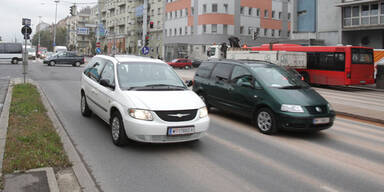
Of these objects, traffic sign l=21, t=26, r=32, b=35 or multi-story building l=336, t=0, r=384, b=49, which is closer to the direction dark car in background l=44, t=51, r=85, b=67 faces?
the traffic sign

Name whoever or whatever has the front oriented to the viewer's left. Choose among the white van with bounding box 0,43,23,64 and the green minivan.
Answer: the white van

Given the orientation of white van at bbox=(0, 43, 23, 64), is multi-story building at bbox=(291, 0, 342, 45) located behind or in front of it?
behind

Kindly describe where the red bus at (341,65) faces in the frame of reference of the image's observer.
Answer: facing away from the viewer and to the left of the viewer

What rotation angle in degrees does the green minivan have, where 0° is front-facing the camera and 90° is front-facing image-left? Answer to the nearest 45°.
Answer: approximately 315°

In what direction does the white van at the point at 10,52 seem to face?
to the viewer's left
